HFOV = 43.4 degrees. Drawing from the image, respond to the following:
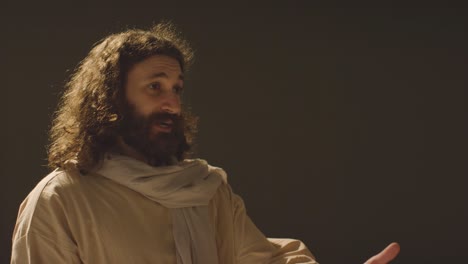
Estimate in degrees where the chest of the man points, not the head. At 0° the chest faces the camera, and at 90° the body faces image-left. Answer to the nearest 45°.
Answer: approximately 315°

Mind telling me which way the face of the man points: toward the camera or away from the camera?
toward the camera
